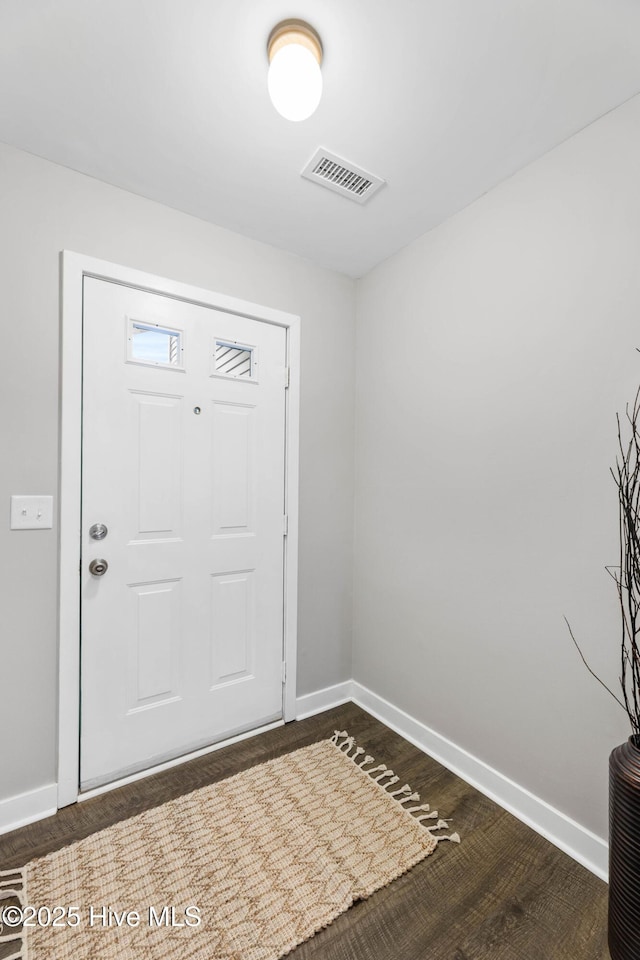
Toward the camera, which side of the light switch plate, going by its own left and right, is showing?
front

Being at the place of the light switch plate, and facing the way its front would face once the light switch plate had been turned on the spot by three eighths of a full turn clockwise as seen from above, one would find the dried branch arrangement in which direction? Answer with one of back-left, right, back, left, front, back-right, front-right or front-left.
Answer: back

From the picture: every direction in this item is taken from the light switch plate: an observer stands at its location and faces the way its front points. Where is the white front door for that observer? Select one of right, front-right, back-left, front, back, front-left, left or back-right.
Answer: left

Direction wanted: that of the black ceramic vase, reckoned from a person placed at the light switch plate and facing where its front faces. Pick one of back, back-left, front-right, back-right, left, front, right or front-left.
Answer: front-left
